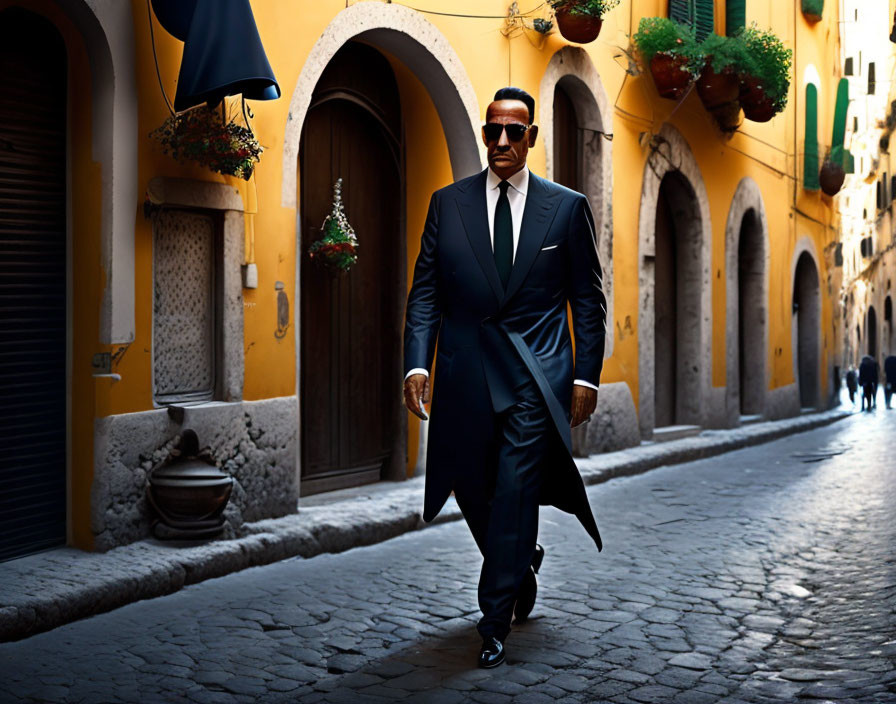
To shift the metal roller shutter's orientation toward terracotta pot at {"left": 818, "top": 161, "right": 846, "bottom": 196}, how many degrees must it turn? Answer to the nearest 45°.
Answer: approximately 90° to its left

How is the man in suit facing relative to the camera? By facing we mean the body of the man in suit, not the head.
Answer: toward the camera

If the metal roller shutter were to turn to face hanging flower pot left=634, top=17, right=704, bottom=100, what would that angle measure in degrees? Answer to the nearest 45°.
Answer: approximately 90° to its left

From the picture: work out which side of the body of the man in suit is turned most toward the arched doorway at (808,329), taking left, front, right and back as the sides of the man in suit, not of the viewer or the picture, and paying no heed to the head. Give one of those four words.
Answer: back

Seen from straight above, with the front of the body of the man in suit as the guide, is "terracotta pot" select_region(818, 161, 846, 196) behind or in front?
behind

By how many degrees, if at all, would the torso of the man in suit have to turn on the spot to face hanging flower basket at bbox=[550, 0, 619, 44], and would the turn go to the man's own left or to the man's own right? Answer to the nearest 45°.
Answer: approximately 180°

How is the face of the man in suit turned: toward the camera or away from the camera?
toward the camera

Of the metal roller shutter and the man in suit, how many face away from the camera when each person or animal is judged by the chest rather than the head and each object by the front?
0

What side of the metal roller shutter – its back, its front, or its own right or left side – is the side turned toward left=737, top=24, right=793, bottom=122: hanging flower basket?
left

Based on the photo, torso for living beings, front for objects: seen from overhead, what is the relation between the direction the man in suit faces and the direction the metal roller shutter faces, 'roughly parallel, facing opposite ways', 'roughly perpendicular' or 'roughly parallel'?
roughly perpendicular

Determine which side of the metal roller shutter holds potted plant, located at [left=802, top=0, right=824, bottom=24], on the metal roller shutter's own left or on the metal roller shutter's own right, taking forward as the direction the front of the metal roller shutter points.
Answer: on the metal roller shutter's own left

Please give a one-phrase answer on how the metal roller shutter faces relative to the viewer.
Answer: facing the viewer and to the right of the viewer

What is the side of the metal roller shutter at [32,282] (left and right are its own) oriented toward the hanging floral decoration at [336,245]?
left

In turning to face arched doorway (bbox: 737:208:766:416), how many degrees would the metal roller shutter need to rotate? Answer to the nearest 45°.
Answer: approximately 90° to its left
